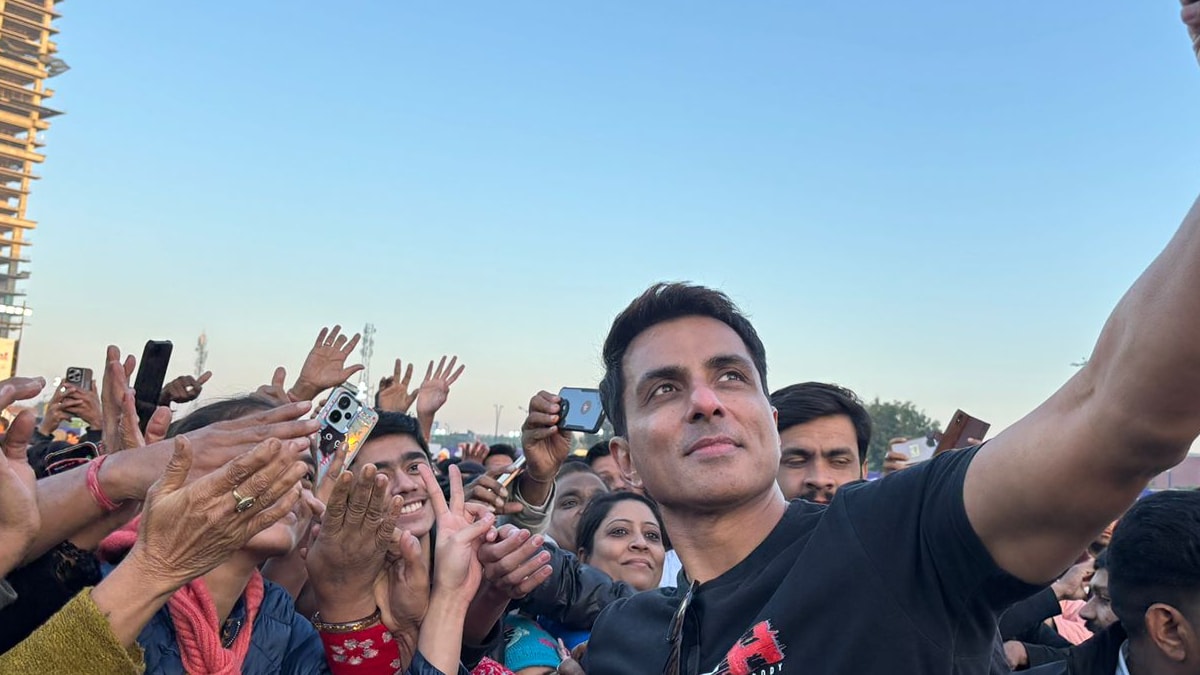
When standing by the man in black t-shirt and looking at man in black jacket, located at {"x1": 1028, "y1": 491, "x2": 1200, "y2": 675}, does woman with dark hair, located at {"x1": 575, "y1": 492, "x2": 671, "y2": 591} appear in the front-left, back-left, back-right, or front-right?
front-left

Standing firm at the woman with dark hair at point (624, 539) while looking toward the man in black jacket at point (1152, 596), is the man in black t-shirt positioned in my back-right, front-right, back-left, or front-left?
front-right

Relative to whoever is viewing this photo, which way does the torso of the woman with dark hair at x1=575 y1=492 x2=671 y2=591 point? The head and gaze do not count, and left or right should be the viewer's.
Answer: facing the viewer and to the right of the viewer

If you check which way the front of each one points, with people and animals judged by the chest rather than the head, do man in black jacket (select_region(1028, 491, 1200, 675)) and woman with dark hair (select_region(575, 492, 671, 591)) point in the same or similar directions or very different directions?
very different directions

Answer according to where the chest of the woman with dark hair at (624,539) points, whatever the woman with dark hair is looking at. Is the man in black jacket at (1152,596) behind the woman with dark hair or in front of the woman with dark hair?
in front

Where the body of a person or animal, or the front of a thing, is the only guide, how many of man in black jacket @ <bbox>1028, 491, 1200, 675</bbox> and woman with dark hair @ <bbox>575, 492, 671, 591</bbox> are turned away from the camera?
1
